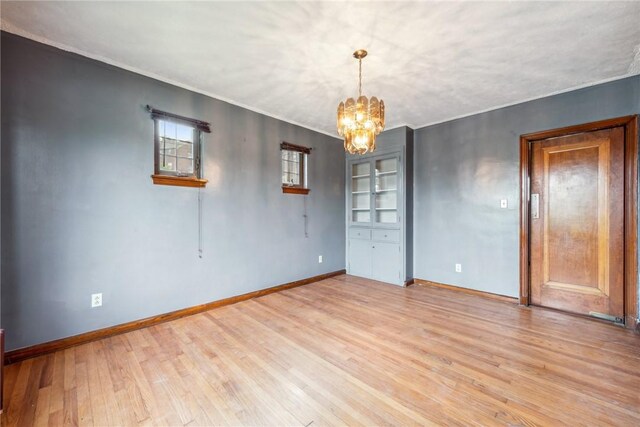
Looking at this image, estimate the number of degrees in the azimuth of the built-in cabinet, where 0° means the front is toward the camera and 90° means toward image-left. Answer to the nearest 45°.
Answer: approximately 45°

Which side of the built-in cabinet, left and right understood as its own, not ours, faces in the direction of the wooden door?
left

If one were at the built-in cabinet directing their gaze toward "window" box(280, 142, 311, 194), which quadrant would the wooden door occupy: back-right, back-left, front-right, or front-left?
back-left

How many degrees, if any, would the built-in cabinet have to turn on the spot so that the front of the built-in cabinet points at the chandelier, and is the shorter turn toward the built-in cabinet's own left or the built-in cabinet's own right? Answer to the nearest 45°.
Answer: approximately 45° to the built-in cabinet's own left

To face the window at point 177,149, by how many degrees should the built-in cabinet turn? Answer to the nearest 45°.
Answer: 0° — it already faces it
